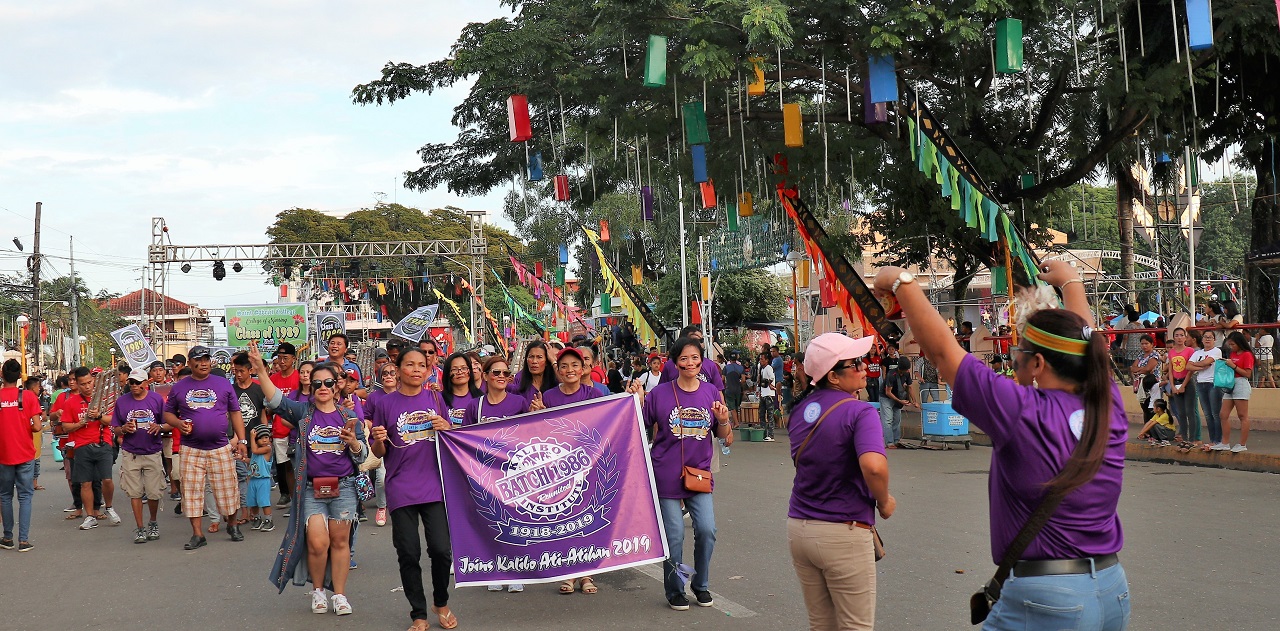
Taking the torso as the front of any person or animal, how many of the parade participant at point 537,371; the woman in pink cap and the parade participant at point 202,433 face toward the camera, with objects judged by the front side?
2

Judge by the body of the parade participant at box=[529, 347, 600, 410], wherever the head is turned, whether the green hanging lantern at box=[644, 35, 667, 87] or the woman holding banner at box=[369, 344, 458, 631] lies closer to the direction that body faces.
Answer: the woman holding banner

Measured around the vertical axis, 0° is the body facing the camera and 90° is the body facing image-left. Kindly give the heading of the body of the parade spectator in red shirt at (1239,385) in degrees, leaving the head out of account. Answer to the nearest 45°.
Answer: approximately 45°

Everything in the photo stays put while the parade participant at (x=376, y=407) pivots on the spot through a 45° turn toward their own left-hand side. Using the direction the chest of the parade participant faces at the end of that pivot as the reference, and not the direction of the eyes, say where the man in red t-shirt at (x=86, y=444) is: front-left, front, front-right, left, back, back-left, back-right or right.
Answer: back

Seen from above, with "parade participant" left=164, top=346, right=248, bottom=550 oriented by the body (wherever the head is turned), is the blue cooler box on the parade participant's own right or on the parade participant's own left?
on the parade participant's own left

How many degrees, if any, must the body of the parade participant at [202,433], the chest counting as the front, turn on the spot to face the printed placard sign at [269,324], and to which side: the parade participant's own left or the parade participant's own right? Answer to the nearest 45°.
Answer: approximately 180°
